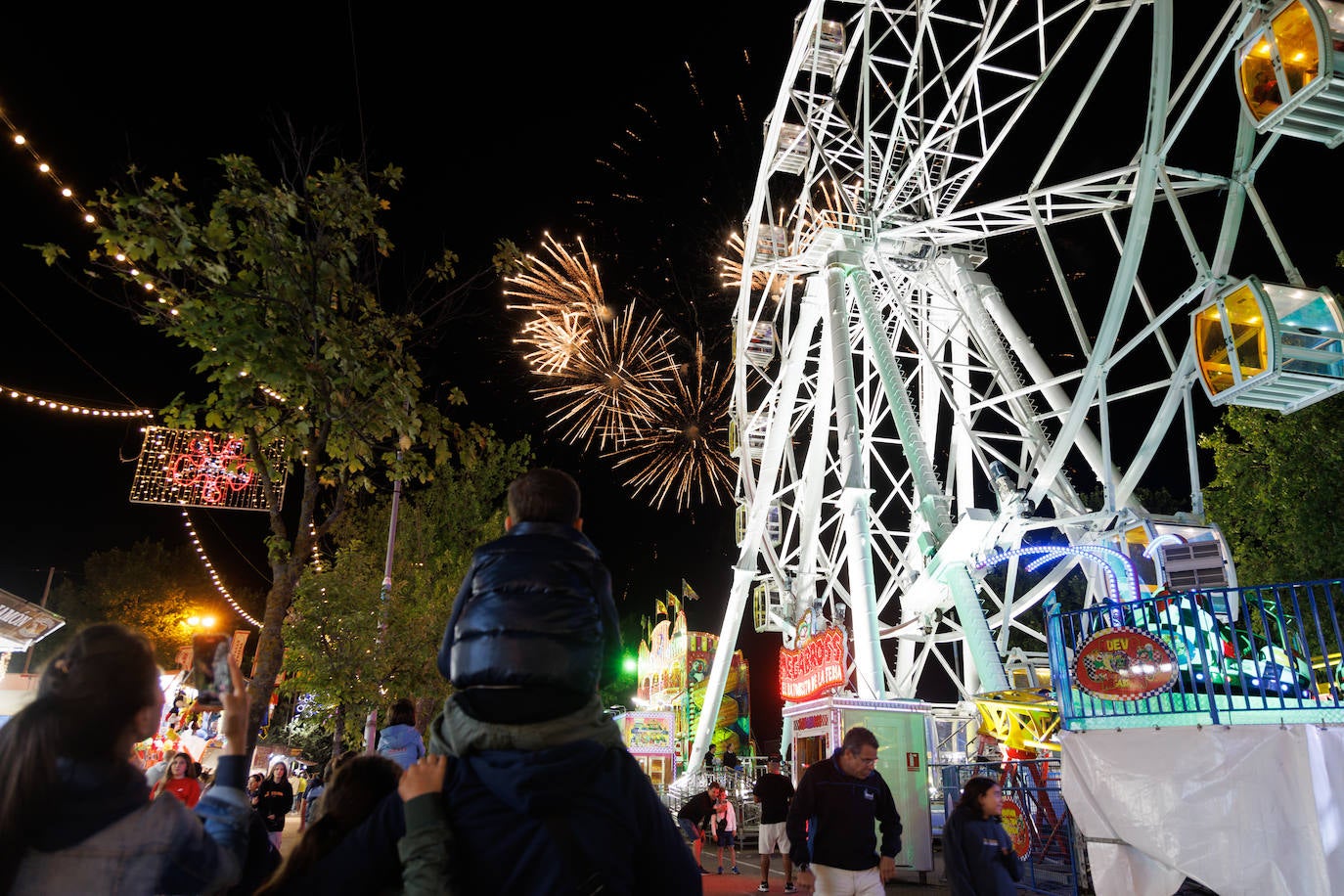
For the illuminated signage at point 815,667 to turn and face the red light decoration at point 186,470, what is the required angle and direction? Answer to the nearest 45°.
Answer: approximately 45° to its right

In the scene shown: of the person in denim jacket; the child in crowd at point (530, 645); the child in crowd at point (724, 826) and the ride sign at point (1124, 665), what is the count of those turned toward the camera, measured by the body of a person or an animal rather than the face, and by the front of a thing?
2

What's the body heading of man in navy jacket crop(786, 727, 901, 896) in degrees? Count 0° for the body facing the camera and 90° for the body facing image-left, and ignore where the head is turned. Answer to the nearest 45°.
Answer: approximately 315°

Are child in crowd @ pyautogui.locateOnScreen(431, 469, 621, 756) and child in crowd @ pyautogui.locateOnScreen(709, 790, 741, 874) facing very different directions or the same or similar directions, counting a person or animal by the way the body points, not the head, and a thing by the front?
very different directions

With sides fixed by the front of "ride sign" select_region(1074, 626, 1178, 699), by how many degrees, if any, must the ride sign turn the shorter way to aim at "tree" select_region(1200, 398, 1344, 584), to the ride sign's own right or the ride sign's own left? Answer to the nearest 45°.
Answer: approximately 180°

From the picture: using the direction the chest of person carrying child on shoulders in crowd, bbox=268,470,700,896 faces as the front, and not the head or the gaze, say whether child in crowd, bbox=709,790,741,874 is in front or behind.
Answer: in front

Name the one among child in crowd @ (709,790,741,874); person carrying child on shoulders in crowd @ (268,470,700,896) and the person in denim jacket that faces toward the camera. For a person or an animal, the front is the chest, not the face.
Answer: child in crowd @ (709,790,741,874)

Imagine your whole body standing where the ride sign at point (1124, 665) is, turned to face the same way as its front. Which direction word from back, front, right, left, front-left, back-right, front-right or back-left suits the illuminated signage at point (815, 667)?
back-right

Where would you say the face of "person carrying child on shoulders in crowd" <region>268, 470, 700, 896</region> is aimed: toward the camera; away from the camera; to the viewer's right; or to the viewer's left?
away from the camera

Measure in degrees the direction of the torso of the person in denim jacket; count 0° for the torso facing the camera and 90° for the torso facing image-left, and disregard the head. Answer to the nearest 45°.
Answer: approximately 225°

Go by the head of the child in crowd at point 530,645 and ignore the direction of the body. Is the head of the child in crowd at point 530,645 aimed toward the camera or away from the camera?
away from the camera

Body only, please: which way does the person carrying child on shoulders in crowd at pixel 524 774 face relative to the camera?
away from the camera

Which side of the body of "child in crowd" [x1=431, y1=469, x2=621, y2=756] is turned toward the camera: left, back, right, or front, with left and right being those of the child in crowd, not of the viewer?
back

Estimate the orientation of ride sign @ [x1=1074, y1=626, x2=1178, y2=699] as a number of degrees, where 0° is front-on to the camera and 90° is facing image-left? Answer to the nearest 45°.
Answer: approximately 0°

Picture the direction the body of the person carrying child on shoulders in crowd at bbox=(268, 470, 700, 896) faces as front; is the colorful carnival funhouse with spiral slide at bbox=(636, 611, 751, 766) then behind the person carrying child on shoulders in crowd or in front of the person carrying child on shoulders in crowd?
in front
